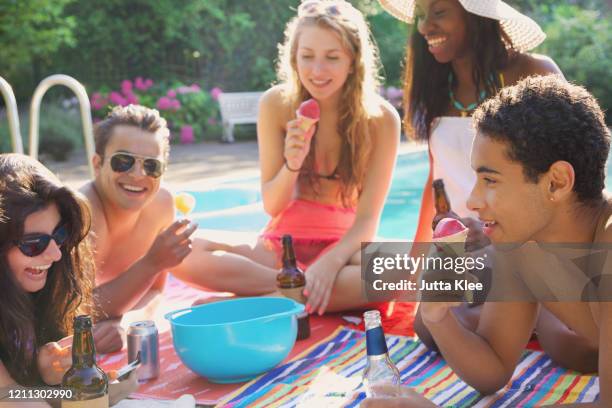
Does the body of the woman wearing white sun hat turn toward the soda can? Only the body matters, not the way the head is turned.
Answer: yes

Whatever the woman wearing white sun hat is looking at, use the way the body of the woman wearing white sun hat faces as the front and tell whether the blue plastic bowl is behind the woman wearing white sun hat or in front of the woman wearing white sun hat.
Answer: in front

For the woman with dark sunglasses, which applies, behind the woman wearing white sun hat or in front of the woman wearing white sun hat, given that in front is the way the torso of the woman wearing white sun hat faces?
in front

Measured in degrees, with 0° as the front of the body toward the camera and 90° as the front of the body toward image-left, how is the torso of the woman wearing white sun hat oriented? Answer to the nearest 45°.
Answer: approximately 45°

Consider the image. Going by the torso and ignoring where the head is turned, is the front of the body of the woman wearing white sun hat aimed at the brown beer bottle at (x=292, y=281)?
yes

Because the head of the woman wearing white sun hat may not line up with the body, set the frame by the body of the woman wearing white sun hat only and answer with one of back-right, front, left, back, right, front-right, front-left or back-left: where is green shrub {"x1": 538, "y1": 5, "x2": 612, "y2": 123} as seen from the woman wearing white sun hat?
back-right

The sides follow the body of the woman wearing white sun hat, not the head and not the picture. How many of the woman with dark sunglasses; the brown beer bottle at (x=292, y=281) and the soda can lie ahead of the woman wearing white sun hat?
3

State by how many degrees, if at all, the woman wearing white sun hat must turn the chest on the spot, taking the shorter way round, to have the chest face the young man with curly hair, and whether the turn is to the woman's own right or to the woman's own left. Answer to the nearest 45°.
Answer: approximately 45° to the woman's own left

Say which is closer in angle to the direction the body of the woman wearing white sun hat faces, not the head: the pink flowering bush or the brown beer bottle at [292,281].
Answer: the brown beer bottle

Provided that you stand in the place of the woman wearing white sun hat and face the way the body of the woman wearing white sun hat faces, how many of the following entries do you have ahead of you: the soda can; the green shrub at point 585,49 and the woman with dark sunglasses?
2

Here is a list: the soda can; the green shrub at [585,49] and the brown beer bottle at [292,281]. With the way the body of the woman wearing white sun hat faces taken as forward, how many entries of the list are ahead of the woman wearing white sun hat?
2

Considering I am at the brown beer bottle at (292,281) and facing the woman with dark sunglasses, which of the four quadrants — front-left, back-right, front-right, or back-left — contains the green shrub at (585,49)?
back-right

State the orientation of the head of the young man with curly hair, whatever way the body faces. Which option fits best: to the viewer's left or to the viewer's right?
to the viewer's left

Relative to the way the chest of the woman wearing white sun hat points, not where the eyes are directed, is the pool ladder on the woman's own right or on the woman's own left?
on the woman's own right
